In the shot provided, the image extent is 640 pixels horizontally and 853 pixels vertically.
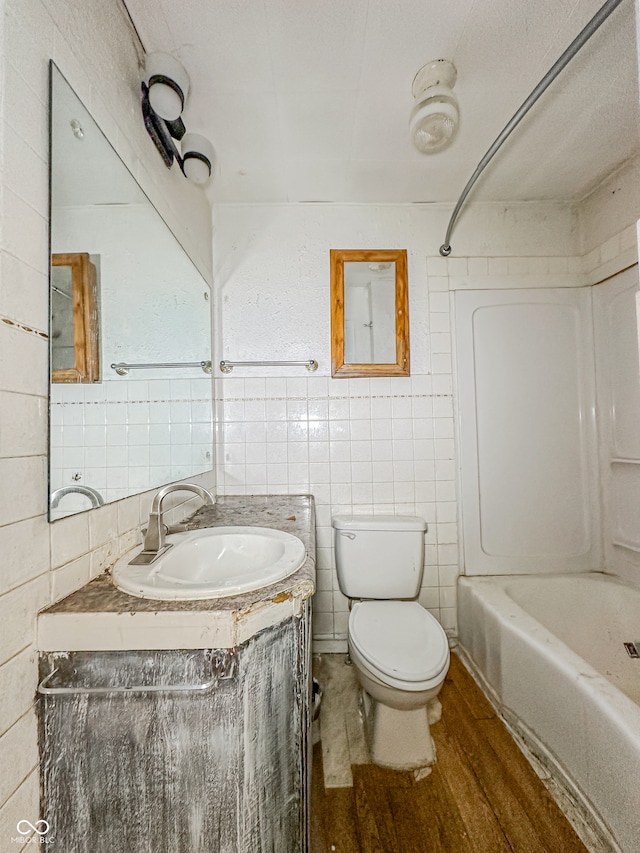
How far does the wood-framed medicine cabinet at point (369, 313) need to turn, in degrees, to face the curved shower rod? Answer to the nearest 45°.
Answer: approximately 45° to its left

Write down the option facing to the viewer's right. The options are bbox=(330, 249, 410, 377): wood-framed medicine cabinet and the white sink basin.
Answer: the white sink basin

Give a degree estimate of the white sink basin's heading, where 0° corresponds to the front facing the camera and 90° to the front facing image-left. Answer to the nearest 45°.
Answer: approximately 270°

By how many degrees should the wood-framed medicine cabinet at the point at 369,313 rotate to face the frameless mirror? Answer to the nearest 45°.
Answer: approximately 45° to its right

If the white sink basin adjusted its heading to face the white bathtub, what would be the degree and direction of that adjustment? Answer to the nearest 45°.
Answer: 0° — it already faces it

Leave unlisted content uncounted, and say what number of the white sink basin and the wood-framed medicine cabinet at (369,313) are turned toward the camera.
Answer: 1

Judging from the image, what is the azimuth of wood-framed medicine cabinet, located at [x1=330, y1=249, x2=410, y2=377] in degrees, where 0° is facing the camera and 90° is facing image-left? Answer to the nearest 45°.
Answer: approximately 0°
